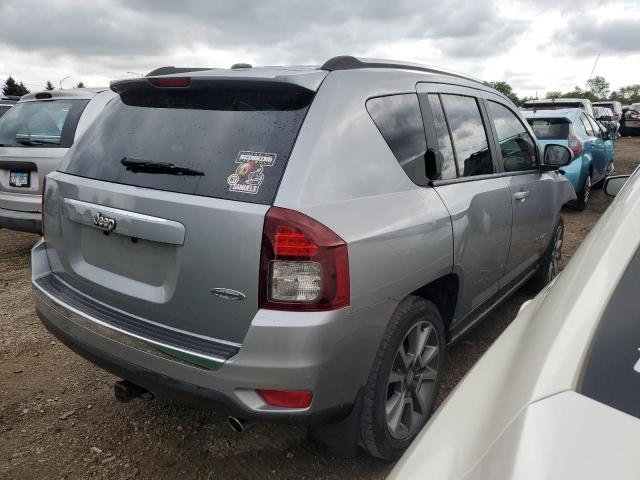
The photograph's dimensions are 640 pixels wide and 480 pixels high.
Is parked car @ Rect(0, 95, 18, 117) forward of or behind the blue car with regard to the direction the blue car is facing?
behind

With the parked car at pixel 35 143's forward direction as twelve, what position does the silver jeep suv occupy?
The silver jeep suv is roughly at 4 o'clock from the parked car.

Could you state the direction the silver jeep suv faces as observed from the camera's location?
facing away from the viewer and to the right of the viewer

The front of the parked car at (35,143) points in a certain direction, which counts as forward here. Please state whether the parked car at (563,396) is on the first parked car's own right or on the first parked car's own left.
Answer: on the first parked car's own right

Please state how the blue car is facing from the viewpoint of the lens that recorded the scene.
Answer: facing away from the viewer and to the right of the viewer

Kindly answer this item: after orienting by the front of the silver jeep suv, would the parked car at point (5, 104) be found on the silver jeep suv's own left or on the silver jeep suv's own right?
on the silver jeep suv's own left

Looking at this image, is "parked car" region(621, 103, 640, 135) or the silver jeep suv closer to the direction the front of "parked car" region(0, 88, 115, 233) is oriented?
the parked car

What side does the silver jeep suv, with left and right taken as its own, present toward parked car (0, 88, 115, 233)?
left

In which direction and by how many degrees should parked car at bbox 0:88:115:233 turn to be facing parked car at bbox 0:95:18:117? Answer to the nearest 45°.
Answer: approximately 45° to its left

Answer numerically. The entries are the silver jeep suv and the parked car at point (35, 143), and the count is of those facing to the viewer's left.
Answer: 0

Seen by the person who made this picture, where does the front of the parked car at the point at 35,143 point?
facing away from the viewer and to the right of the viewer
